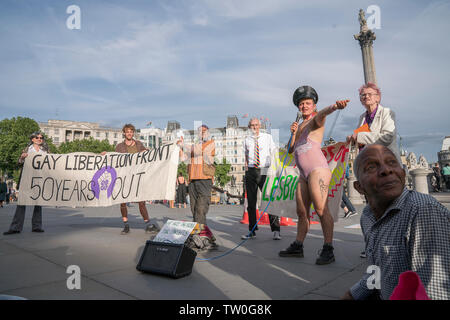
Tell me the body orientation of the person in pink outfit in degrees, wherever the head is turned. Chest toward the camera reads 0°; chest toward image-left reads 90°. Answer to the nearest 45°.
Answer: approximately 45°

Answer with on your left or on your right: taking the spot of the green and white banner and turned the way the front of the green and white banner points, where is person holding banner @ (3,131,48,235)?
on your right

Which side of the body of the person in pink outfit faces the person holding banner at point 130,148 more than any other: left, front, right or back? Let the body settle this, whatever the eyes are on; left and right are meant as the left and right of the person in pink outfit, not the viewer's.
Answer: right

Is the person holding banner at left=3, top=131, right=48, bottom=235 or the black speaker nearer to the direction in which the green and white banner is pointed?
the black speaker

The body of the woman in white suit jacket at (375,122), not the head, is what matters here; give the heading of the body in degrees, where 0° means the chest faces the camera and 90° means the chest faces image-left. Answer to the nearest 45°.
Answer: approximately 45°

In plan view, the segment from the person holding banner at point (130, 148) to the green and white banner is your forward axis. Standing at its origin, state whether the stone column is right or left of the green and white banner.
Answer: left

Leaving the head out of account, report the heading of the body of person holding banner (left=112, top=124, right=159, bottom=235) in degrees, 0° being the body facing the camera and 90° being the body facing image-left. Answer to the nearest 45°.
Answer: approximately 0°
